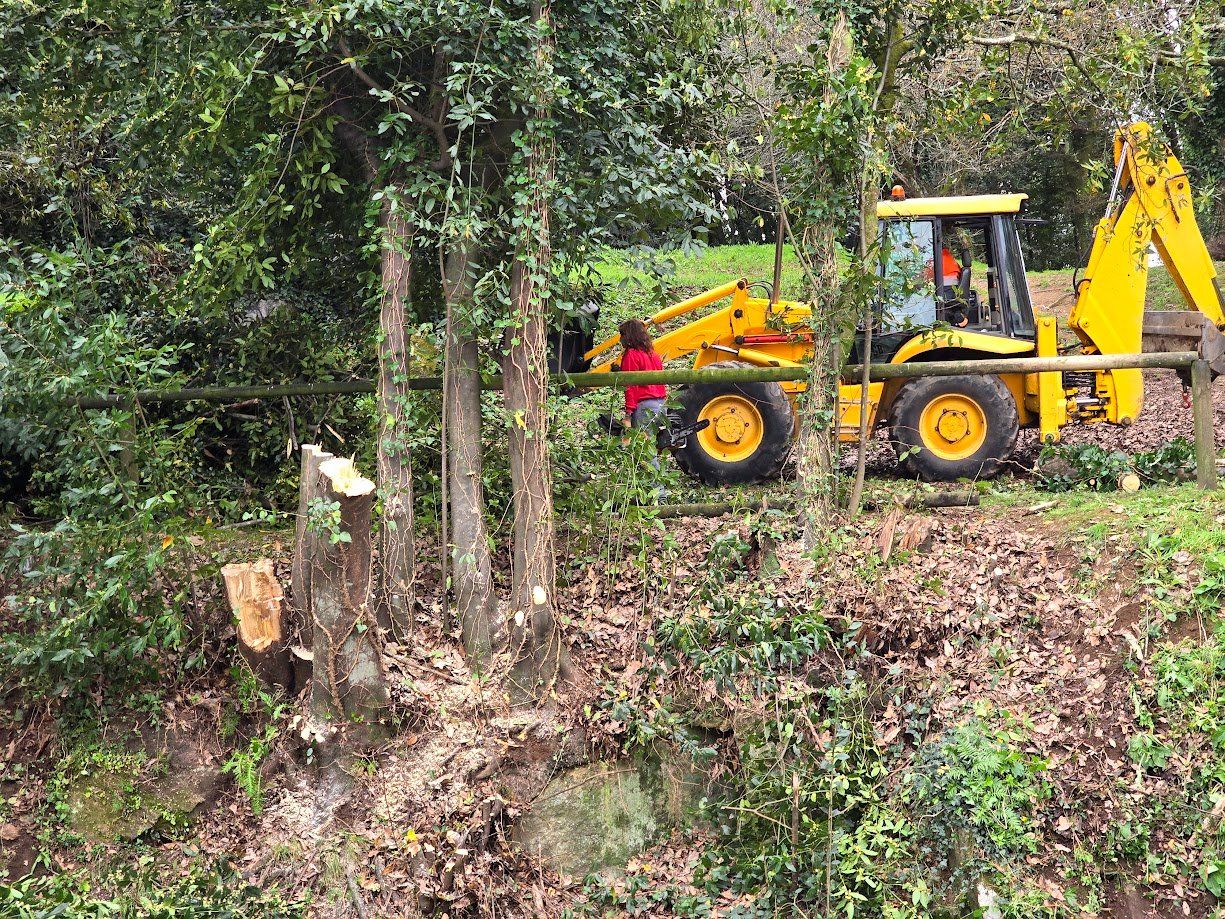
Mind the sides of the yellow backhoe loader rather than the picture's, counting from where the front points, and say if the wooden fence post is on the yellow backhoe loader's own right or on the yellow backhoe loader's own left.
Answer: on the yellow backhoe loader's own left

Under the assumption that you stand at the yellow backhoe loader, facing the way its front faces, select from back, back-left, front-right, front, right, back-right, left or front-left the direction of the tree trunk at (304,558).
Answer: front-left

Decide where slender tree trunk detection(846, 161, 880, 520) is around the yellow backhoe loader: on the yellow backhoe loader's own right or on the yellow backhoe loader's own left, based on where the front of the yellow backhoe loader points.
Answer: on the yellow backhoe loader's own left

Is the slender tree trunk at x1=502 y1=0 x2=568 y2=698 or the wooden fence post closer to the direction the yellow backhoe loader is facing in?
the slender tree trunk

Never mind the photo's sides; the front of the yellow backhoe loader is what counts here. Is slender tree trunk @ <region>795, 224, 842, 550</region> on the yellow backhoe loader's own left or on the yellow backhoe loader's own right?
on the yellow backhoe loader's own left

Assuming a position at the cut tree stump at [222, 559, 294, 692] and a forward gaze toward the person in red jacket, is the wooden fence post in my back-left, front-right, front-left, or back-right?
front-right

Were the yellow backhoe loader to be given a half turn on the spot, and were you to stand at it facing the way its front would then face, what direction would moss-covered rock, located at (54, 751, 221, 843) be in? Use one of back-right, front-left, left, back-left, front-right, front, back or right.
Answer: back-right

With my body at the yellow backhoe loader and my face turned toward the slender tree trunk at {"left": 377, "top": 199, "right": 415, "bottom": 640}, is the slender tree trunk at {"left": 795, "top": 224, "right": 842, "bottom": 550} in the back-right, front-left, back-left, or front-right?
front-left

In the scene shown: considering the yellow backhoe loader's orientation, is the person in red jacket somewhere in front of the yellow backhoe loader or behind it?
in front

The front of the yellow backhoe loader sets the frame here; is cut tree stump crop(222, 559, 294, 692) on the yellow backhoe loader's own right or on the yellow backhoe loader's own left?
on the yellow backhoe loader's own left

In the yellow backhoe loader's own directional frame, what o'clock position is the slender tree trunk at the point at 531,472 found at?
The slender tree trunk is roughly at 10 o'clock from the yellow backhoe loader.

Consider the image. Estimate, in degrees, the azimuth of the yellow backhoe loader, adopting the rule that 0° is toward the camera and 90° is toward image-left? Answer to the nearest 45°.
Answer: approximately 90°

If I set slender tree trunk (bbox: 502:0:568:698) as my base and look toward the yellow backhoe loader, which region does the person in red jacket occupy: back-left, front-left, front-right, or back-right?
front-left

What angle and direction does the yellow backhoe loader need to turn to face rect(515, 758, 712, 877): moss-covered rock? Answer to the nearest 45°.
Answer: approximately 45° to its left

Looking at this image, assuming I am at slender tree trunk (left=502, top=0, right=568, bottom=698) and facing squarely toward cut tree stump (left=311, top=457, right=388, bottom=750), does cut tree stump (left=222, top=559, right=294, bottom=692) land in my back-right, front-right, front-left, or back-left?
front-right

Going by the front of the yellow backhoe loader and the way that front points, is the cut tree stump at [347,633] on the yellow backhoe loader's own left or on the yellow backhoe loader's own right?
on the yellow backhoe loader's own left

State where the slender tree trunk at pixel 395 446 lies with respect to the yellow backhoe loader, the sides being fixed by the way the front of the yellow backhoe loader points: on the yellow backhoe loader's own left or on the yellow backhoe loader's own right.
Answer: on the yellow backhoe loader's own left
